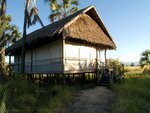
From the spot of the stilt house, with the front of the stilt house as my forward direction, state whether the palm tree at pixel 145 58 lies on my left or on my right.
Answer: on my left

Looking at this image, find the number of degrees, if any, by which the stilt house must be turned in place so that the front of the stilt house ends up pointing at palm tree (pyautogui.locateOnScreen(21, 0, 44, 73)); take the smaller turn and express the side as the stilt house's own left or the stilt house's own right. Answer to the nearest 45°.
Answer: approximately 90° to the stilt house's own right
